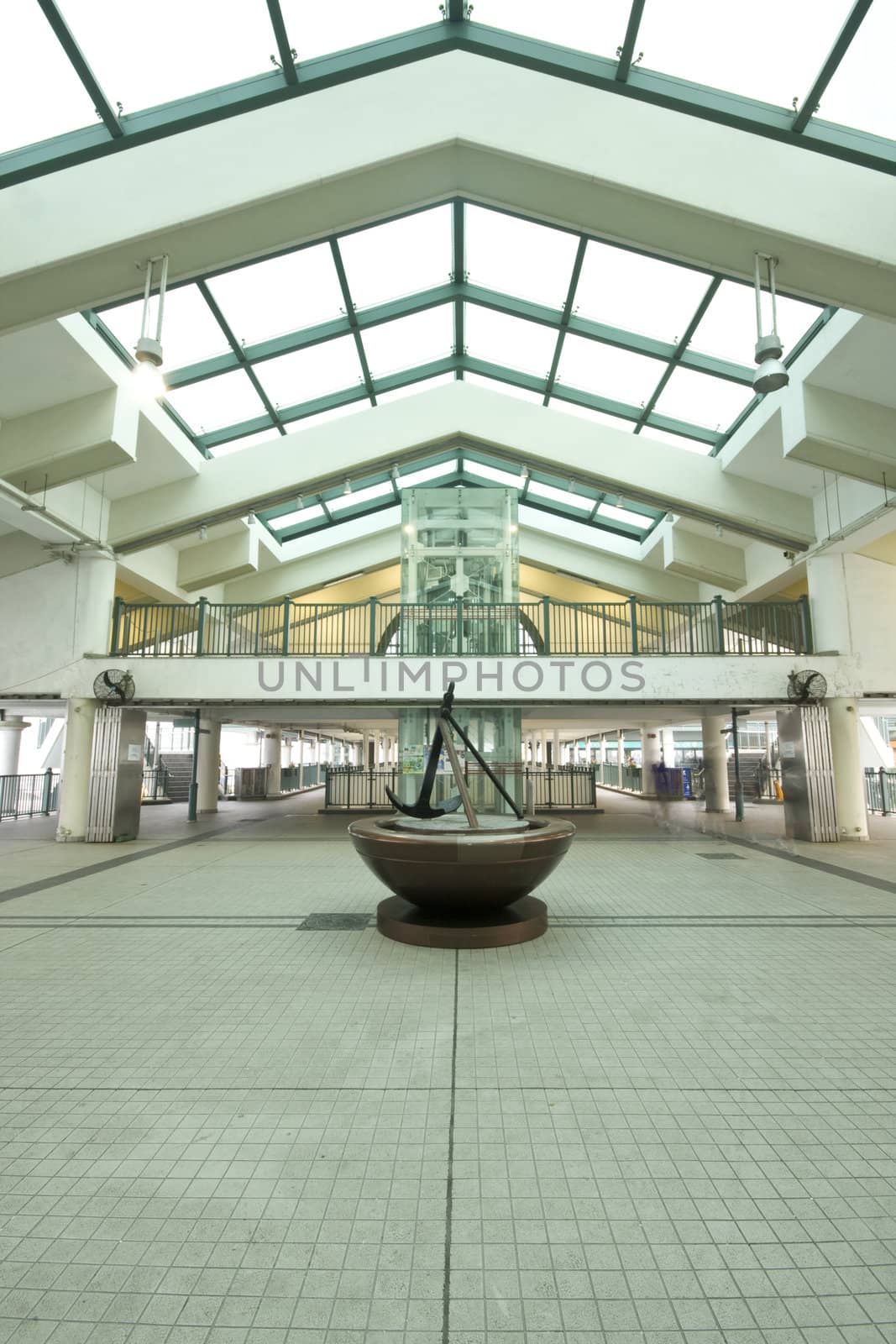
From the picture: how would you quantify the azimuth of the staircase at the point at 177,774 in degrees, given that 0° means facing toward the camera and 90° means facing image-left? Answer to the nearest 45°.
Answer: approximately 0°

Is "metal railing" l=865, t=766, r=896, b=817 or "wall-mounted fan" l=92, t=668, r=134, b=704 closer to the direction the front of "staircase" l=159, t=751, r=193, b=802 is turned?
the wall-mounted fan

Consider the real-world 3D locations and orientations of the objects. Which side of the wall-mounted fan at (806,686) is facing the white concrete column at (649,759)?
back

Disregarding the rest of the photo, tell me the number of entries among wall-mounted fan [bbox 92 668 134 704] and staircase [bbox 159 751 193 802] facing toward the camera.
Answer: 2

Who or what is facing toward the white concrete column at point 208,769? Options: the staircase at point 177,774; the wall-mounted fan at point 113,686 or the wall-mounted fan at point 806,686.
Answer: the staircase

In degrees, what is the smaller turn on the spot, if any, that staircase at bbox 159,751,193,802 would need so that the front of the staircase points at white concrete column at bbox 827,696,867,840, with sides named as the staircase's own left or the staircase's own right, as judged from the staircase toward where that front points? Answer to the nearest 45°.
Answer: approximately 45° to the staircase's own left

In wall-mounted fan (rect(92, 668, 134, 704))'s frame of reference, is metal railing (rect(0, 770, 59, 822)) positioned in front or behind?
behind

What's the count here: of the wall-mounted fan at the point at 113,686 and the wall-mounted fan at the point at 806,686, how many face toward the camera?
2

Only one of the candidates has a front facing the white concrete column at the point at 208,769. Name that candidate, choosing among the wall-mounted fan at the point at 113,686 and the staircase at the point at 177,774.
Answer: the staircase

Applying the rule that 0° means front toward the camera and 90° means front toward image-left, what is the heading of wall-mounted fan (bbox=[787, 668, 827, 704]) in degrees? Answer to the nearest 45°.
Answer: approximately 0°
